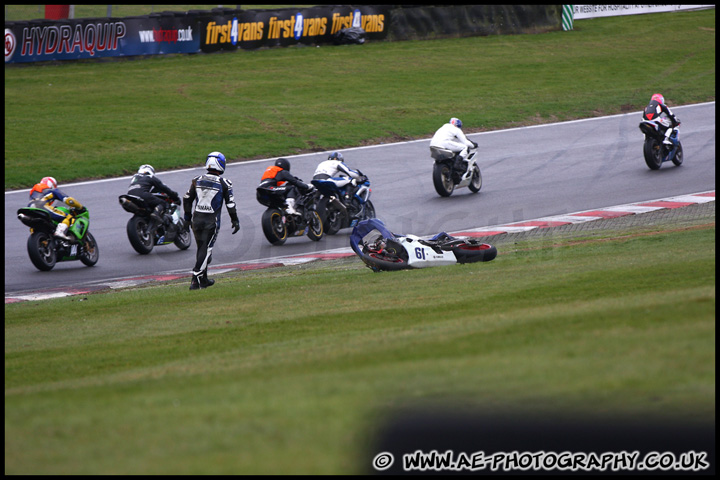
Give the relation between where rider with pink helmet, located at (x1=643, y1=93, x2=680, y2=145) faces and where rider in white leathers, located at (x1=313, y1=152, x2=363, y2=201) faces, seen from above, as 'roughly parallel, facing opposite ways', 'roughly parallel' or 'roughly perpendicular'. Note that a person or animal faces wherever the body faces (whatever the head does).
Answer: roughly parallel

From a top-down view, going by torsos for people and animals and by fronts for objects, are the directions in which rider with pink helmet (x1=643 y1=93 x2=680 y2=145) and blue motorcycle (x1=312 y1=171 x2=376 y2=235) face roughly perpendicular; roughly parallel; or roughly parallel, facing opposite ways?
roughly parallel
